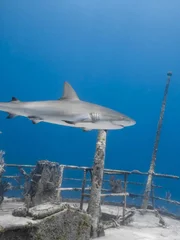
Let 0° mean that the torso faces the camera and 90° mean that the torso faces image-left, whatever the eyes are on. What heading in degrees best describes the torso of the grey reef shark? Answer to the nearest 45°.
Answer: approximately 270°
